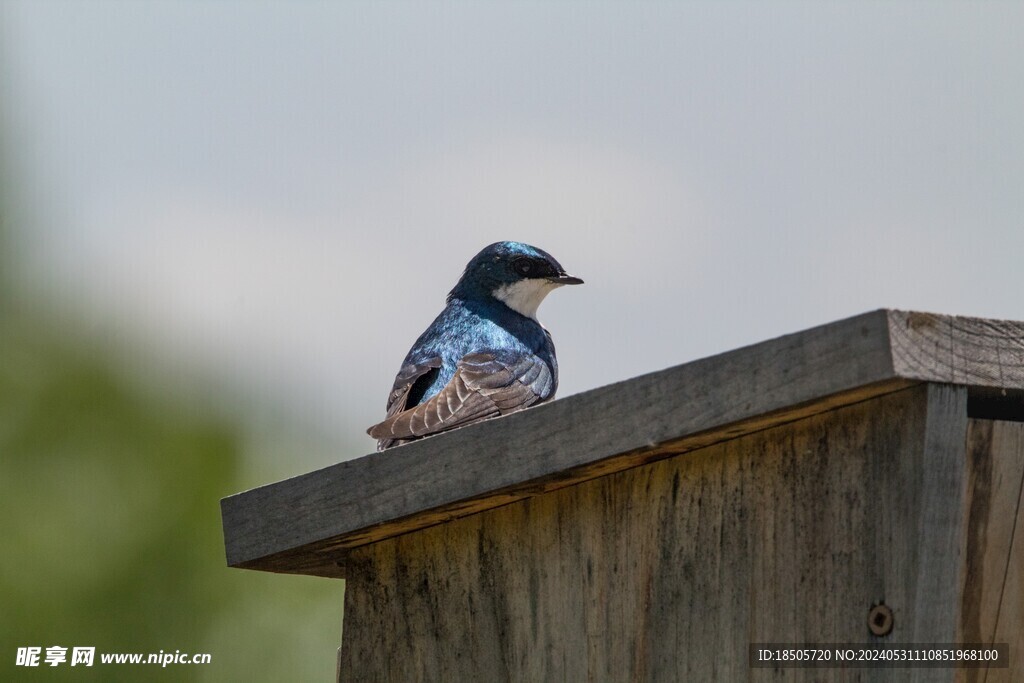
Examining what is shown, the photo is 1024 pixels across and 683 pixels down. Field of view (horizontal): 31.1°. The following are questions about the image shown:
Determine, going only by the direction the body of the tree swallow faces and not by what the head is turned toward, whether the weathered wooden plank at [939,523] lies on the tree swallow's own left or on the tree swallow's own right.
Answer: on the tree swallow's own right

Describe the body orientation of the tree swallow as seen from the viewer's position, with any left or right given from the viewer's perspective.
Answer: facing away from the viewer and to the right of the viewer

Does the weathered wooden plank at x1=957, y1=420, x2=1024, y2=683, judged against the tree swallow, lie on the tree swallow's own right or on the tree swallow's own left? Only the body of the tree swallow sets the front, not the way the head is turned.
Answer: on the tree swallow's own right
